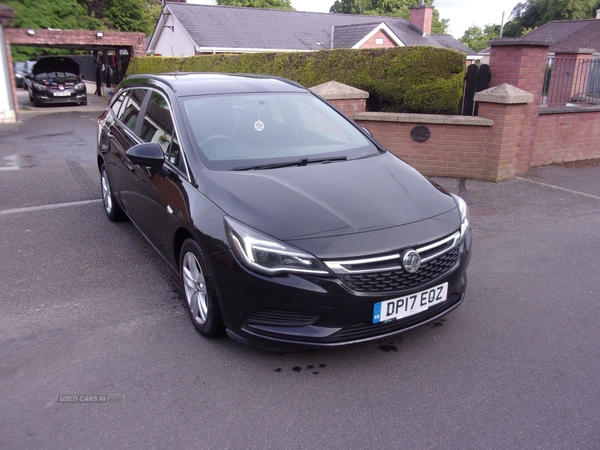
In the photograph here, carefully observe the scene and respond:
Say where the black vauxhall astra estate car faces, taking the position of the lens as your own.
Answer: facing the viewer and to the right of the viewer

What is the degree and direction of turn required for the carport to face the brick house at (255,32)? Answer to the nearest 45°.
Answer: approximately 135° to its left

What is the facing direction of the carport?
toward the camera

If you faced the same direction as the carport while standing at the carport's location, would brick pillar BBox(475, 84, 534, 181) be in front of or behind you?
in front

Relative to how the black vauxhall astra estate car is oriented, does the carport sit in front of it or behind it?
behind

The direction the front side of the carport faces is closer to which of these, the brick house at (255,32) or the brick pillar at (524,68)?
the brick pillar

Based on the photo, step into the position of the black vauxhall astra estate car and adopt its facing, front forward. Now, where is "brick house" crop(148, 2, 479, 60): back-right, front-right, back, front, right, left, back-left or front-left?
back-left

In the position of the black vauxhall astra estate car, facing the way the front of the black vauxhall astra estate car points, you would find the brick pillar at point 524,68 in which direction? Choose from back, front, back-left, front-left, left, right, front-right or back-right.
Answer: left

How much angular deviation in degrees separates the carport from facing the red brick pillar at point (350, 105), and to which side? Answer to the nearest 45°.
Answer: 0° — it already faces it

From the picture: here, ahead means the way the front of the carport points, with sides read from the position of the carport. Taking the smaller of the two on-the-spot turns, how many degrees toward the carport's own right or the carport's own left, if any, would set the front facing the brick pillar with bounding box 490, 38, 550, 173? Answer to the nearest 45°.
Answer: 0° — it already faces it

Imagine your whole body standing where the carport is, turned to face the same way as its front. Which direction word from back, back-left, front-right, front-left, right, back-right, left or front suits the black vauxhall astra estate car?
front
